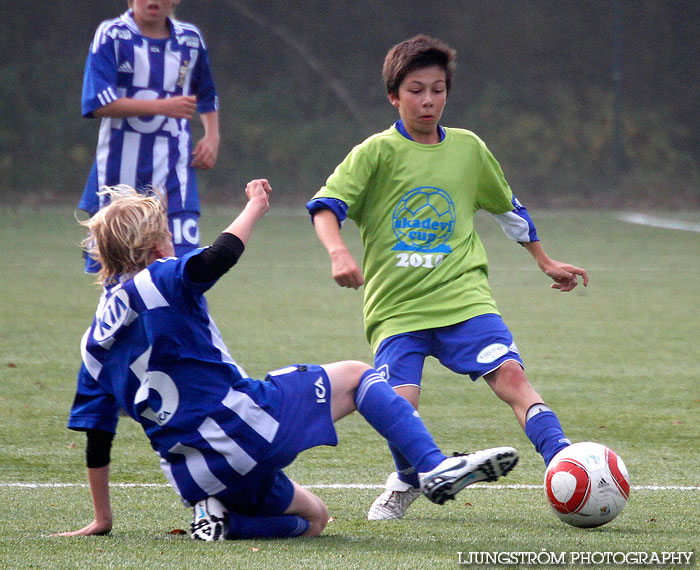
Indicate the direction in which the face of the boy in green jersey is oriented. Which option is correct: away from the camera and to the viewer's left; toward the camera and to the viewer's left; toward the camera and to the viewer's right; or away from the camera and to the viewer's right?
toward the camera and to the viewer's right

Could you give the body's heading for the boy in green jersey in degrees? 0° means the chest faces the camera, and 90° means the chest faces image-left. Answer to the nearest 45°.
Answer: approximately 0°

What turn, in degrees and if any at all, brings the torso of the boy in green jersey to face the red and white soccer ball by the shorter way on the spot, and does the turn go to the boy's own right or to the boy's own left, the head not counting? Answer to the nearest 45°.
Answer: approximately 45° to the boy's own left
